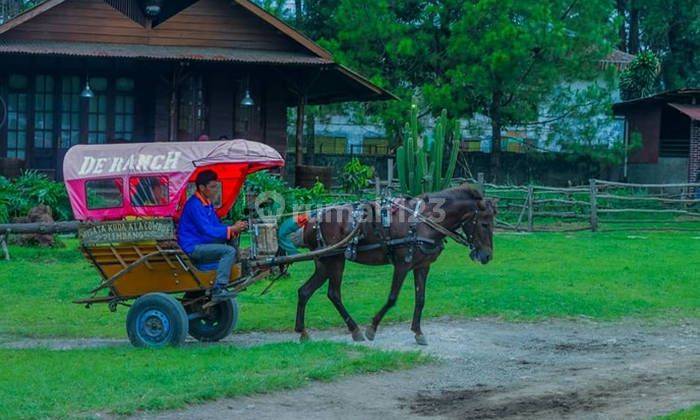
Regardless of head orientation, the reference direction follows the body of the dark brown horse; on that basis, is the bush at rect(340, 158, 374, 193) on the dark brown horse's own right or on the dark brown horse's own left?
on the dark brown horse's own left

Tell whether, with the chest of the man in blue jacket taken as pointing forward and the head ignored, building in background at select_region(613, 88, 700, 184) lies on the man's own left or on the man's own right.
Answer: on the man's own left

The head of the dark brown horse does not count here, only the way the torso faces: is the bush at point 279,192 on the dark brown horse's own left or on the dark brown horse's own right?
on the dark brown horse's own left

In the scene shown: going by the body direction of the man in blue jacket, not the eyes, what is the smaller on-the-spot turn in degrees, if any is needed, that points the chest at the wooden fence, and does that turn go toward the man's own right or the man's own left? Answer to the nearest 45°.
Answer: approximately 45° to the man's own left

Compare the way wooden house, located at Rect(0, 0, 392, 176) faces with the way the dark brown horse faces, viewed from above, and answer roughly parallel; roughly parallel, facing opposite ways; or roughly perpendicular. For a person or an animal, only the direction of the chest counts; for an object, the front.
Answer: roughly perpendicular

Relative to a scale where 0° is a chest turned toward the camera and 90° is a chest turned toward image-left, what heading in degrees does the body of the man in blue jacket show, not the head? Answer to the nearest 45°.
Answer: approximately 270°

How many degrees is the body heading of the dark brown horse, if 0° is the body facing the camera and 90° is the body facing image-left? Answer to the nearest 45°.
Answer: approximately 270°

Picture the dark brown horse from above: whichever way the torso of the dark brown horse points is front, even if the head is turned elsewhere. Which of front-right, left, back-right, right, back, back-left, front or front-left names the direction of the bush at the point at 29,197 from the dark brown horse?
back-left

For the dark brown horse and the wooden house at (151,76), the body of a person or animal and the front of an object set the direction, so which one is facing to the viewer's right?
the dark brown horse

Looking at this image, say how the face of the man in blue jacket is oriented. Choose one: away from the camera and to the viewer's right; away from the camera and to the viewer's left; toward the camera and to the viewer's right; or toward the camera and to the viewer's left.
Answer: toward the camera and to the viewer's right
